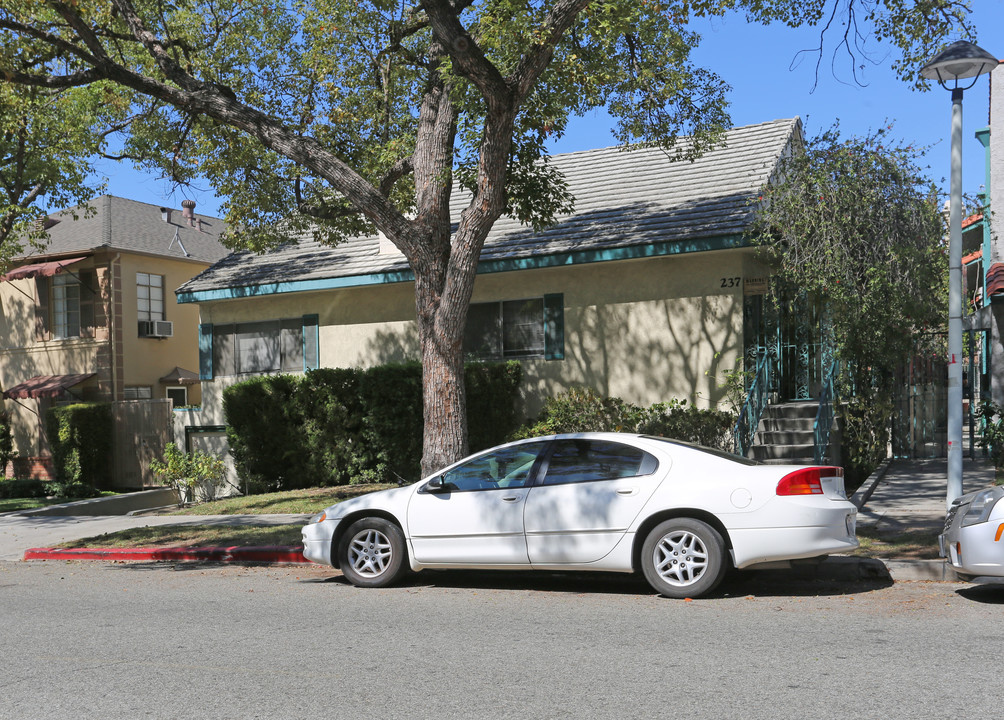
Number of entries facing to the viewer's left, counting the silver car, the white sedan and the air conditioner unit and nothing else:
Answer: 2

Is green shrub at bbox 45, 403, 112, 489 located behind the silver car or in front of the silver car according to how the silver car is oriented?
in front

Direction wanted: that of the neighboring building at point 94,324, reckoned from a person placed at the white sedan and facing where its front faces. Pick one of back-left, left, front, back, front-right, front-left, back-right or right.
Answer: front-right

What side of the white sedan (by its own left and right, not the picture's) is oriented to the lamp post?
back

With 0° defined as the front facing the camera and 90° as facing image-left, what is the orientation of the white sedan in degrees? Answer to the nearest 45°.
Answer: approximately 90°

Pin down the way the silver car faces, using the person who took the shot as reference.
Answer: facing to the left of the viewer

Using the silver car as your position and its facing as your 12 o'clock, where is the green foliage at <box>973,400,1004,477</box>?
The green foliage is roughly at 3 o'clock from the silver car.

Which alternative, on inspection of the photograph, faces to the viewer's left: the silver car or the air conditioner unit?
the silver car

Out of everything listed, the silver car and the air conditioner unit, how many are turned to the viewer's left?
1

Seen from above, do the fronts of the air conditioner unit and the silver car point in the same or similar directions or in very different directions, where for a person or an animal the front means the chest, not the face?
very different directions

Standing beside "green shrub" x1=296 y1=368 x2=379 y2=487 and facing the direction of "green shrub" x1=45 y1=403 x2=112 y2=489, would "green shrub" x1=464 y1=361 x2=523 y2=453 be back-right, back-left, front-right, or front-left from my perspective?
back-right

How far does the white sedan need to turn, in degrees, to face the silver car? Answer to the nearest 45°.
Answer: approximately 180°

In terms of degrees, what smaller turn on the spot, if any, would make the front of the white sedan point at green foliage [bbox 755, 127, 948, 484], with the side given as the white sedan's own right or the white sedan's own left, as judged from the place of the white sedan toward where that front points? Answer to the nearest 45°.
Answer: approximately 135° to the white sedan's own right

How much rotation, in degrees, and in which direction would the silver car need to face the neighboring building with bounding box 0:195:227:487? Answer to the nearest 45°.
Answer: approximately 45° to its right
